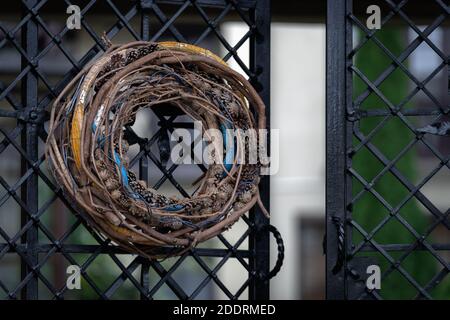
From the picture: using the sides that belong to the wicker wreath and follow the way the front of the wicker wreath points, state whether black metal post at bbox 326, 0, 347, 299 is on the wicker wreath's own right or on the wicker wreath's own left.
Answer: on the wicker wreath's own left

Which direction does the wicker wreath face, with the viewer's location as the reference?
facing the viewer
